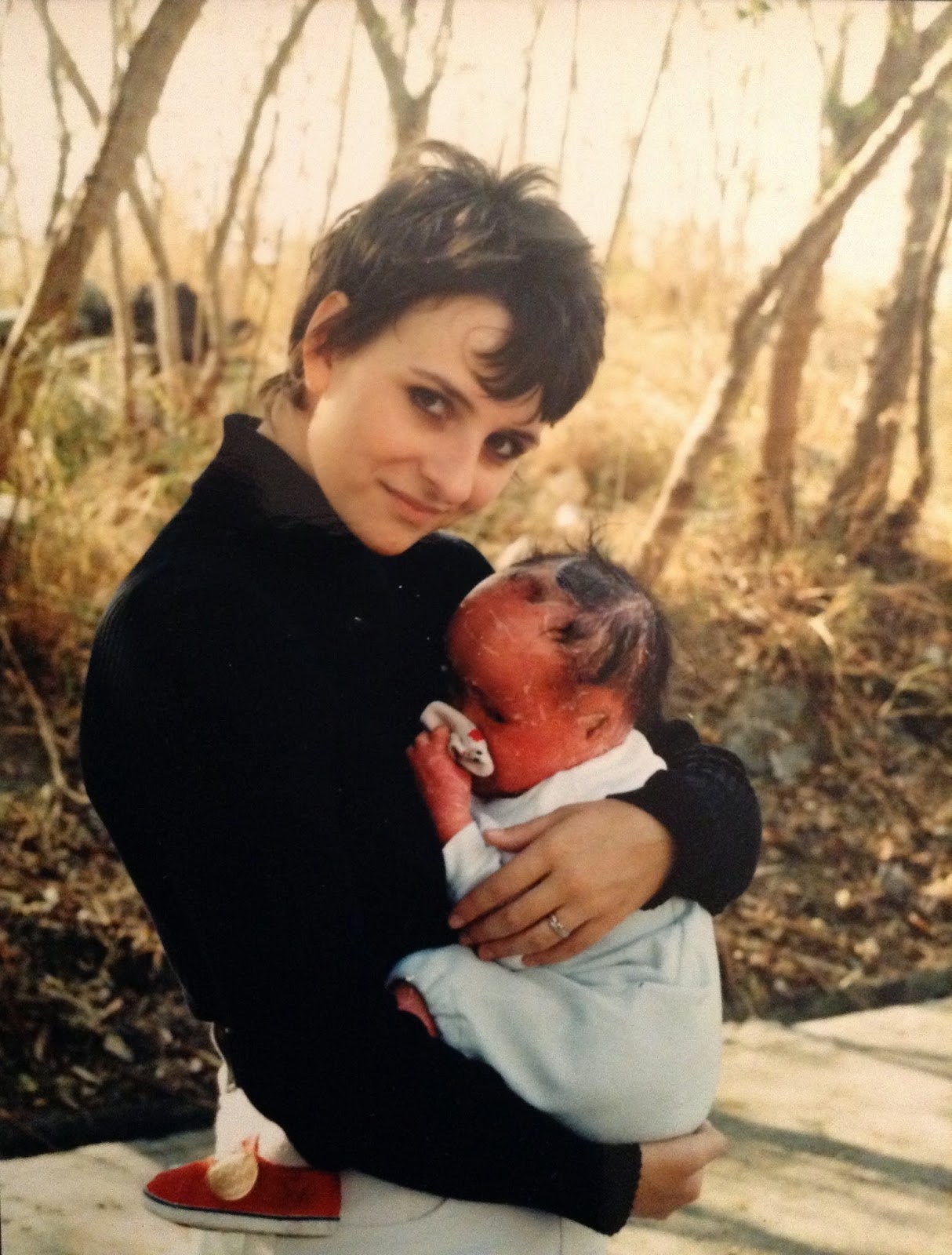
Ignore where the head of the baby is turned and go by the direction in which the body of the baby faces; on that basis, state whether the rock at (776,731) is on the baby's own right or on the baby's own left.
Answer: on the baby's own right

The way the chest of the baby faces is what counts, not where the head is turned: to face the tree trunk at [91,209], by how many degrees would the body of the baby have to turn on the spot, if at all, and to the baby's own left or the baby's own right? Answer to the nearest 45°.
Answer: approximately 45° to the baby's own right

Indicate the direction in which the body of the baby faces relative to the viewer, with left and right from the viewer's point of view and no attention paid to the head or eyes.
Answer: facing to the left of the viewer

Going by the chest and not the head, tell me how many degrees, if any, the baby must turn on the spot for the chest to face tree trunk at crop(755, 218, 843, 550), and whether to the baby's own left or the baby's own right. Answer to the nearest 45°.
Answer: approximately 90° to the baby's own right

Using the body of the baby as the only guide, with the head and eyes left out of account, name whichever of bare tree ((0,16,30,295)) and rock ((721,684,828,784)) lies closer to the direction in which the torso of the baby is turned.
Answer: the bare tree

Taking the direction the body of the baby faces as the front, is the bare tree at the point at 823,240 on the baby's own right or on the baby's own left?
on the baby's own right

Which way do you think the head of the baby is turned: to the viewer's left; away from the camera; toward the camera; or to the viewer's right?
to the viewer's left

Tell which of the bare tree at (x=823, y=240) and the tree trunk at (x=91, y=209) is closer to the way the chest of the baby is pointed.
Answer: the tree trunk

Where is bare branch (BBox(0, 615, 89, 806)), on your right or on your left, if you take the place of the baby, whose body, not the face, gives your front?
on your right
